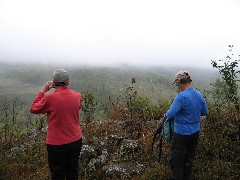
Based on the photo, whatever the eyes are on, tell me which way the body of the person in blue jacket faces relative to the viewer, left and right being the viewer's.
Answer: facing away from the viewer and to the left of the viewer

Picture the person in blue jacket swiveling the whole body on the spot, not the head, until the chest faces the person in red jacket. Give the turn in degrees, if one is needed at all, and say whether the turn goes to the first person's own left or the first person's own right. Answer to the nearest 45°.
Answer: approximately 90° to the first person's own left

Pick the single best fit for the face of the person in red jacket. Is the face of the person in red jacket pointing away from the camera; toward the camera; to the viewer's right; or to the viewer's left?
away from the camera
